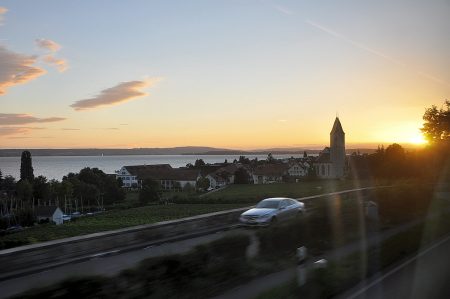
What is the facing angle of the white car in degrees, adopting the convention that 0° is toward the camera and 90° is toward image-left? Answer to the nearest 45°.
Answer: approximately 45°
